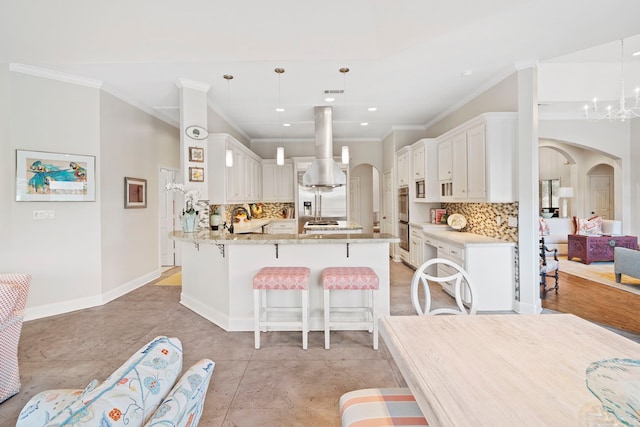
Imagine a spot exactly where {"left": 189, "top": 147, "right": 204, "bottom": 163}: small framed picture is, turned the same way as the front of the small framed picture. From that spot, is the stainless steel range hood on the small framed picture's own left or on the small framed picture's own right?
on the small framed picture's own left

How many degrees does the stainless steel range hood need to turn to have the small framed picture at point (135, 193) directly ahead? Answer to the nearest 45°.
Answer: approximately 90° to its right

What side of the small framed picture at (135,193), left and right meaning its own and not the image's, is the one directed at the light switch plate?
right

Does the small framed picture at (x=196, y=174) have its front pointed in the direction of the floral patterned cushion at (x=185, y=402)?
yes

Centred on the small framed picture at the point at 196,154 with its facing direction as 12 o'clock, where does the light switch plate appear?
The light switch plate is roughly at 3 o'clock from the small framed picture.

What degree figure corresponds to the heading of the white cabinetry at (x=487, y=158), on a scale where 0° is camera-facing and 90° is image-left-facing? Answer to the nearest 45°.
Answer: approximately 45°

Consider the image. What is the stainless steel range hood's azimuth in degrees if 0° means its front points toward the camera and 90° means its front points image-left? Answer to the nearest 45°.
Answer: approximately 0°

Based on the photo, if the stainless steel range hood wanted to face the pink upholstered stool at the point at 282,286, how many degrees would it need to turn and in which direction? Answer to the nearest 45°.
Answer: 0° — it already faces it

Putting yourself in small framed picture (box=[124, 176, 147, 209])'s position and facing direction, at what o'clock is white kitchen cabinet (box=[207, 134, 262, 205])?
The white kitchen cabinet is roughly at 11 o'clock from the small framed picture.

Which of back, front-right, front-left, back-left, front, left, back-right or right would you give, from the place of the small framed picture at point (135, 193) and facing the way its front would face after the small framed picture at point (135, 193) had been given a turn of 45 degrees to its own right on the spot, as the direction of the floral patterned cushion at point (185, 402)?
front
